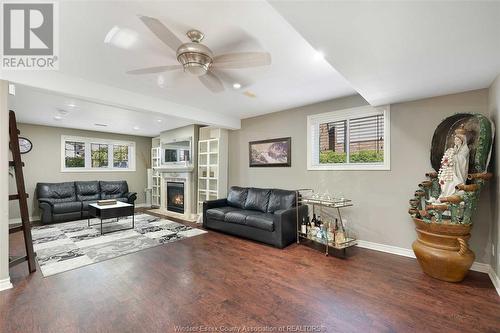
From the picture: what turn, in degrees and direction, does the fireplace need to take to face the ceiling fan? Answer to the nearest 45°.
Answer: approximately 45° to its left

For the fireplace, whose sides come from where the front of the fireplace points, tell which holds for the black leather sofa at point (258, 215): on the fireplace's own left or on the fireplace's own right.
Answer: on the fireplace's own left

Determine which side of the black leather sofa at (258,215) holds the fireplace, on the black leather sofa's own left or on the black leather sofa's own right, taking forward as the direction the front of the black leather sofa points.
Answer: on the black leather sofa's own right

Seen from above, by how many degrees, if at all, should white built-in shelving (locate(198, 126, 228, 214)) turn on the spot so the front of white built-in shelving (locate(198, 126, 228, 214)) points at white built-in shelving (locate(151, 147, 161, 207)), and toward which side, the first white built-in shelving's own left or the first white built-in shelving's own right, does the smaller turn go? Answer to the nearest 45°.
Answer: approximately 90° to the first white built-in shelving's own right

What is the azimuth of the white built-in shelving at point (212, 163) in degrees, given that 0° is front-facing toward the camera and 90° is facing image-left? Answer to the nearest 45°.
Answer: approximately 45°

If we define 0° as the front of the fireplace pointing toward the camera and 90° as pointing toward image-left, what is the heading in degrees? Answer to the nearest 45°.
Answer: approximately 45°

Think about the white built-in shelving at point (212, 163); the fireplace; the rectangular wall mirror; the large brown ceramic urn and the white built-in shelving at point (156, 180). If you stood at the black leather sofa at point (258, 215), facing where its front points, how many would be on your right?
4

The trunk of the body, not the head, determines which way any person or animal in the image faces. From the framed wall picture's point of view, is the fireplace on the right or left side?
on its right

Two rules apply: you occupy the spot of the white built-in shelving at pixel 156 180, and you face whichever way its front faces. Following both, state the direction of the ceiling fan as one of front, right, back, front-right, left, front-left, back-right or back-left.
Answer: front-left
